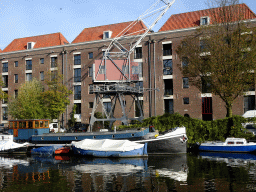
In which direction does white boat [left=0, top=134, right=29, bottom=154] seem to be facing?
to the viewer's right

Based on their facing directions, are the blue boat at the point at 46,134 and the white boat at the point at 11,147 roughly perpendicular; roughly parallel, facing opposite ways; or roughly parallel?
roughly parallel

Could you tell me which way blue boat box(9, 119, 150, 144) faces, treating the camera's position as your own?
facing to the right of the viewer

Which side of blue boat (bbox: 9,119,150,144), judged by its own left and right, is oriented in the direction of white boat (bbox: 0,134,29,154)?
back

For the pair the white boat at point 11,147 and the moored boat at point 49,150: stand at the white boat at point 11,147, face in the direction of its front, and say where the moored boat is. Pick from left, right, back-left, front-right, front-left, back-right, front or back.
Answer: front-right
